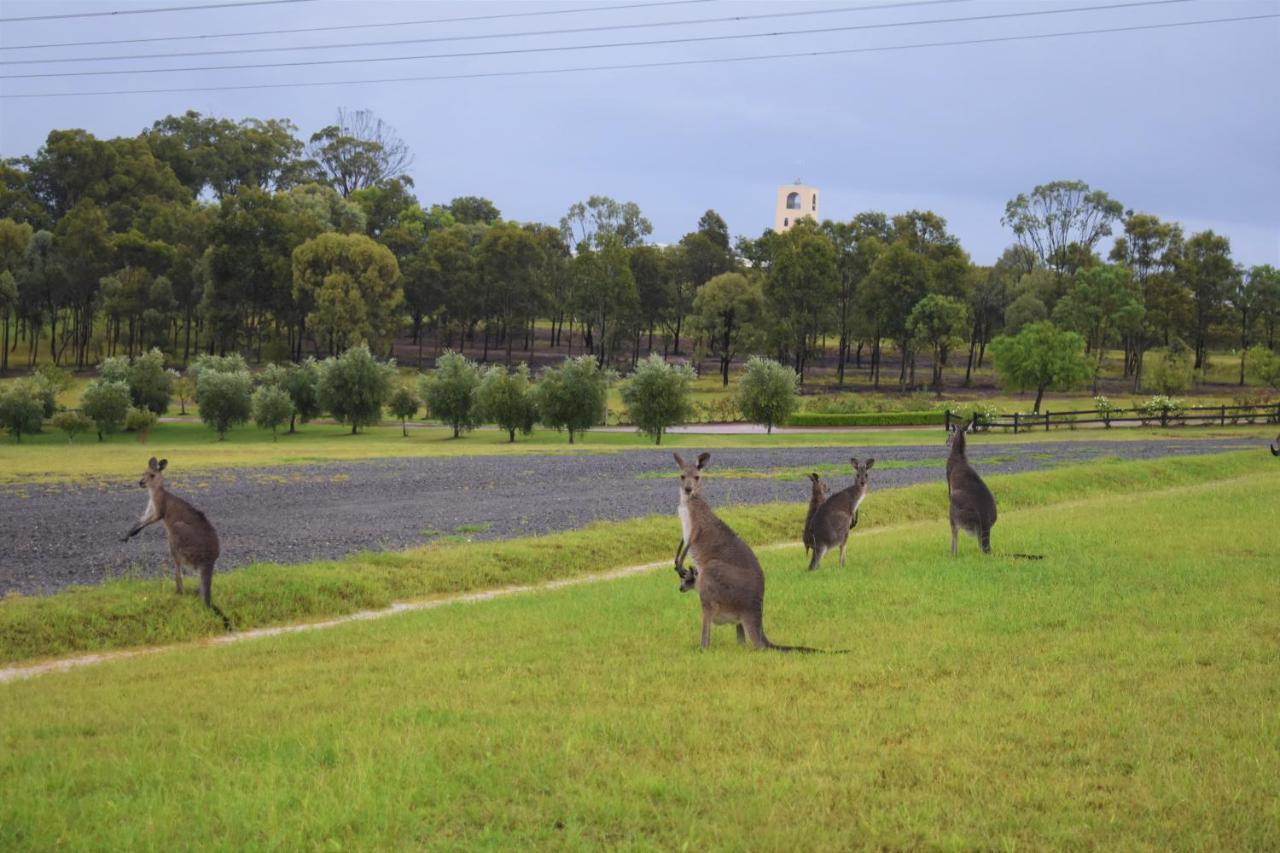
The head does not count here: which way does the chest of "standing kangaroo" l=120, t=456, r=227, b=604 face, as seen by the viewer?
to the viewer's left

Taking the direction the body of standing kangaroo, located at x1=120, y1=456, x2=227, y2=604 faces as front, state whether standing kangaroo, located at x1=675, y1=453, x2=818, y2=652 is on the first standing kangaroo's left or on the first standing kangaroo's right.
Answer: on the first standing kangaroo's left

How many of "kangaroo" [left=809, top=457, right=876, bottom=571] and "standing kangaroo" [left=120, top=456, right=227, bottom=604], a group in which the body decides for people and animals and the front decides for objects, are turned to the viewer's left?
1

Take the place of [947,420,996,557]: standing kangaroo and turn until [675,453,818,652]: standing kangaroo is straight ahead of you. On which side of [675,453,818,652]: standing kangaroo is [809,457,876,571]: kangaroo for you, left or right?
right

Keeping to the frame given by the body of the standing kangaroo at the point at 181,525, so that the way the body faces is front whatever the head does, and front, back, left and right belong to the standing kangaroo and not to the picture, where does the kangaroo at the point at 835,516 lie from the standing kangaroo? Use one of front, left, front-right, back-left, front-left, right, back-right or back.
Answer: back

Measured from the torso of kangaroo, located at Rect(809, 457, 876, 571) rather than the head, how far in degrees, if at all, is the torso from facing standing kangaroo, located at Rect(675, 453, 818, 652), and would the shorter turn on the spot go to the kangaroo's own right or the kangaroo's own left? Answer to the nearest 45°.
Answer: approximately 90° to the kangaroo's own right

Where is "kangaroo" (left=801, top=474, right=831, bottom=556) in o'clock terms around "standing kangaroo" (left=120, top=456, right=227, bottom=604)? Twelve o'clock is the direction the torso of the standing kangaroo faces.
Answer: The kangaroo is roughly at 6 o'clock from the standing kangaroo.

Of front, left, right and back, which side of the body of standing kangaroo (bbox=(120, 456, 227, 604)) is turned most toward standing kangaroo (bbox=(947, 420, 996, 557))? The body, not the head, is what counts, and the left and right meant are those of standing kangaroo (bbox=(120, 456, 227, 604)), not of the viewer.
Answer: back

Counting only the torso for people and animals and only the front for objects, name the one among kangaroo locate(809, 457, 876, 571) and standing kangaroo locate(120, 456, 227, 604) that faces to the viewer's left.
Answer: the standing kangaroo
